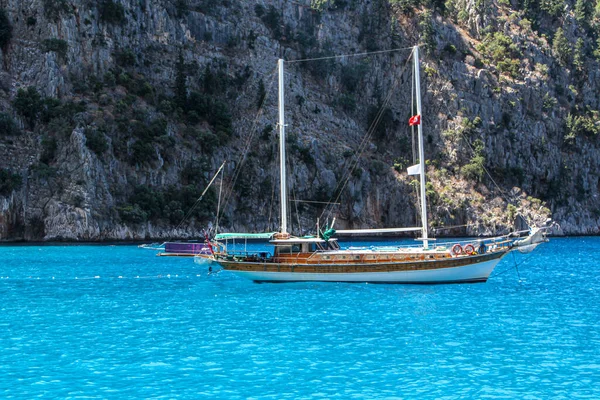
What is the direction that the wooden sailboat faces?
to the viewer's right
